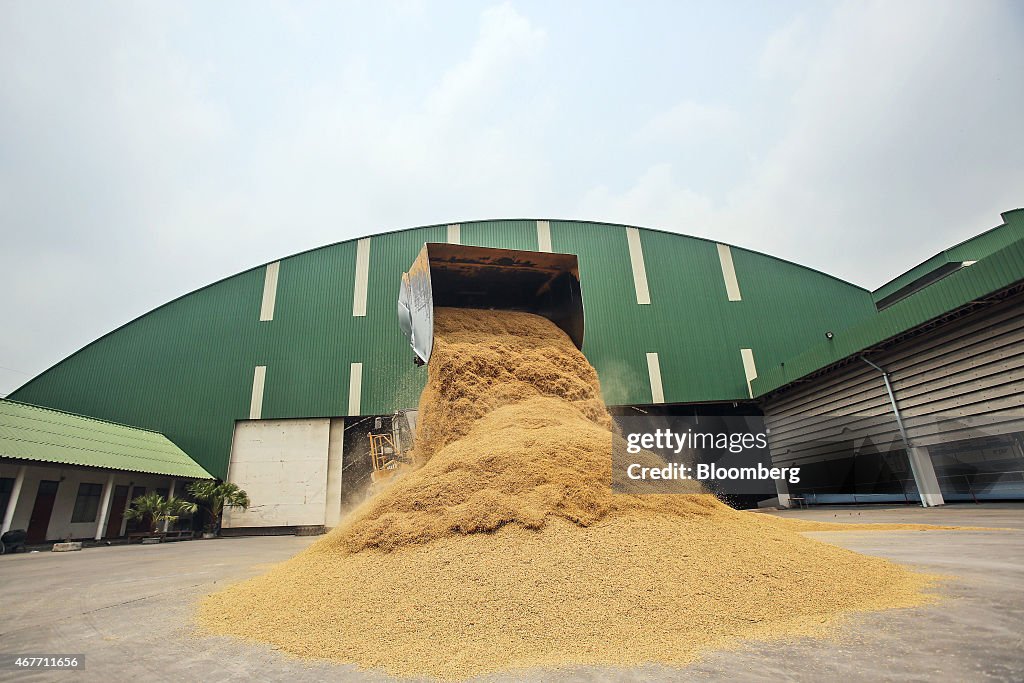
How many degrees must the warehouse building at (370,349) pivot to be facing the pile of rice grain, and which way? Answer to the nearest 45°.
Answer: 0° — it already faces it

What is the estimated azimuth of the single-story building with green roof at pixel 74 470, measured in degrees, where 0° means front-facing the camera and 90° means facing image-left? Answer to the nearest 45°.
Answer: approximately 315°

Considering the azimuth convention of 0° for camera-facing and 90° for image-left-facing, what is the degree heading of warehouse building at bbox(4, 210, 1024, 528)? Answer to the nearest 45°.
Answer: approximately 0°
